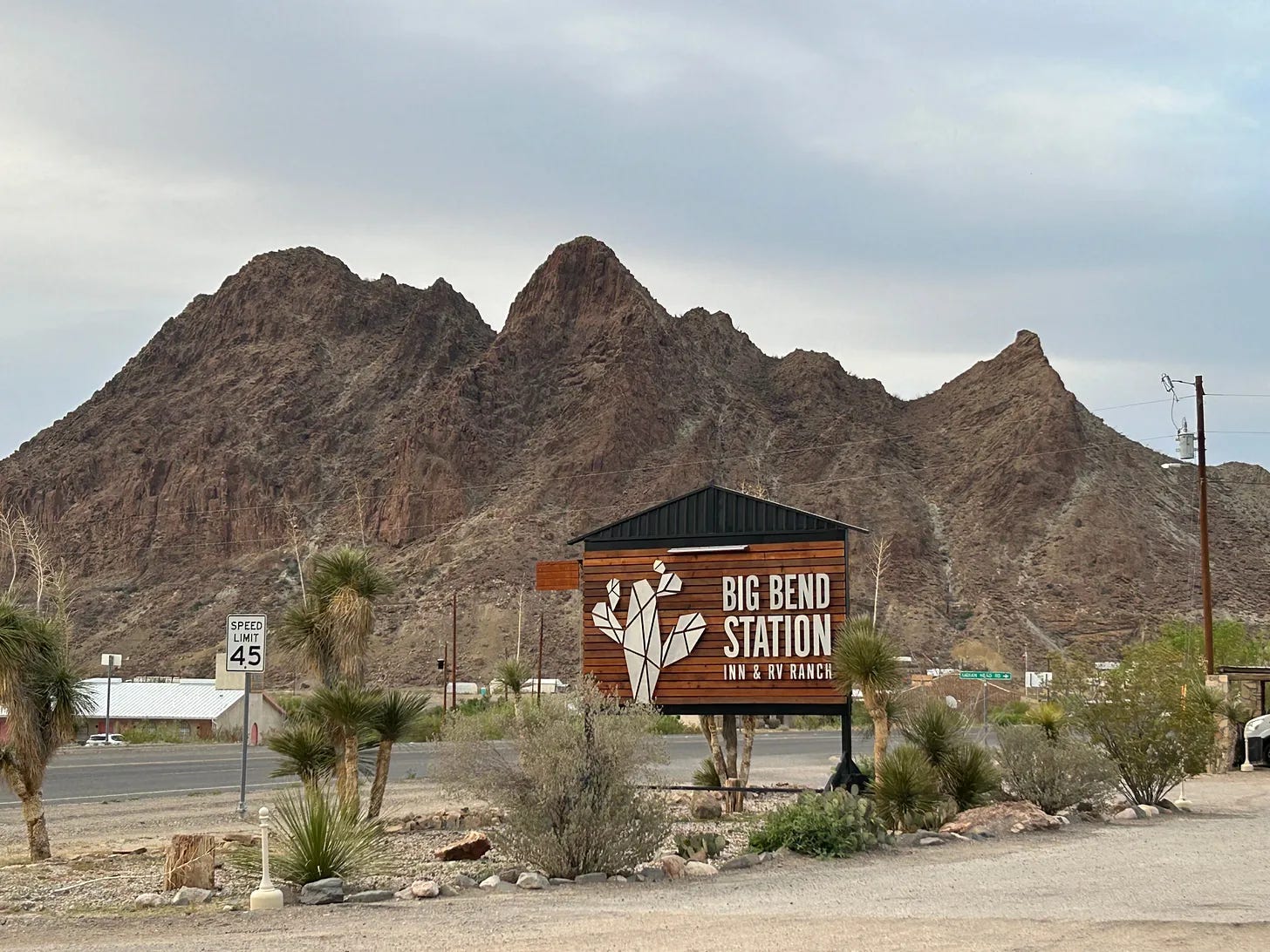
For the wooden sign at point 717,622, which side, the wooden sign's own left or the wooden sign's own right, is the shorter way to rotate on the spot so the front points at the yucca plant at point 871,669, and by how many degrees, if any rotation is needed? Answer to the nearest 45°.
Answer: approximately 45° to the wooden sign's own left

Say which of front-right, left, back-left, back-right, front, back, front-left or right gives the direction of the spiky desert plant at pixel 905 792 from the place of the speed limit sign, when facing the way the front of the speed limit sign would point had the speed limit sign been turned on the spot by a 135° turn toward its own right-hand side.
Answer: back

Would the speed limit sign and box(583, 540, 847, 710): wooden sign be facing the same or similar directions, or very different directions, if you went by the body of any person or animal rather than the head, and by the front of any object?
same or similar directions

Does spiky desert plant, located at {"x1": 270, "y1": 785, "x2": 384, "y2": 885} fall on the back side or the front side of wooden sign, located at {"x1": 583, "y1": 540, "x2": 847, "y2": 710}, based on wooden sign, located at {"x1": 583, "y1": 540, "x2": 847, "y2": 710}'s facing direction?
on the front side

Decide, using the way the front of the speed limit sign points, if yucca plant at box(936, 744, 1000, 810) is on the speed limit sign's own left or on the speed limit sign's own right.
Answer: on the speed limit sign's own left

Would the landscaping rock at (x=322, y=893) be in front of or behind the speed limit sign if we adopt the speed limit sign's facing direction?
in front

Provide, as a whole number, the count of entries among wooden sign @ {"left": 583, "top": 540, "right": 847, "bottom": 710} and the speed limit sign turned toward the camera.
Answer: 2

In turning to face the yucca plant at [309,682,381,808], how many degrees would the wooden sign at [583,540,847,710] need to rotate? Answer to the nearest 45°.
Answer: approximately 45° to its right

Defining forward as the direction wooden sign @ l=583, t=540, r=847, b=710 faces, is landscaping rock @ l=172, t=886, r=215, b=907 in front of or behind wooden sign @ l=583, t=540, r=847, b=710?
in front

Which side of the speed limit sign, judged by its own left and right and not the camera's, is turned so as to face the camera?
front

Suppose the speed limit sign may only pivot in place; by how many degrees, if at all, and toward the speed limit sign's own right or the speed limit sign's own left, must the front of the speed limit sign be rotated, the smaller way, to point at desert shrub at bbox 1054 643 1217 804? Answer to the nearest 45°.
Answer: approximately 90° to the speed limit sign's own left

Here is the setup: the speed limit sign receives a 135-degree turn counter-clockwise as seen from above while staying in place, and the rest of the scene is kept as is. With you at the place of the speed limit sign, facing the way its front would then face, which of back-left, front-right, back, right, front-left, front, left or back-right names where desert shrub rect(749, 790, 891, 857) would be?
right

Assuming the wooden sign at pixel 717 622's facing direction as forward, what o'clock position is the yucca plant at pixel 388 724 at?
The yucca plant is roughly at 2 o'clock from the wooden sign.

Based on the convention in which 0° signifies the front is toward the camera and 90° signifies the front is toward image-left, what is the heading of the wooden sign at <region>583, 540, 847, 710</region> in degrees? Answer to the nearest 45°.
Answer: approximately 0°

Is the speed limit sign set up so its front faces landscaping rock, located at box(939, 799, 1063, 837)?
no
